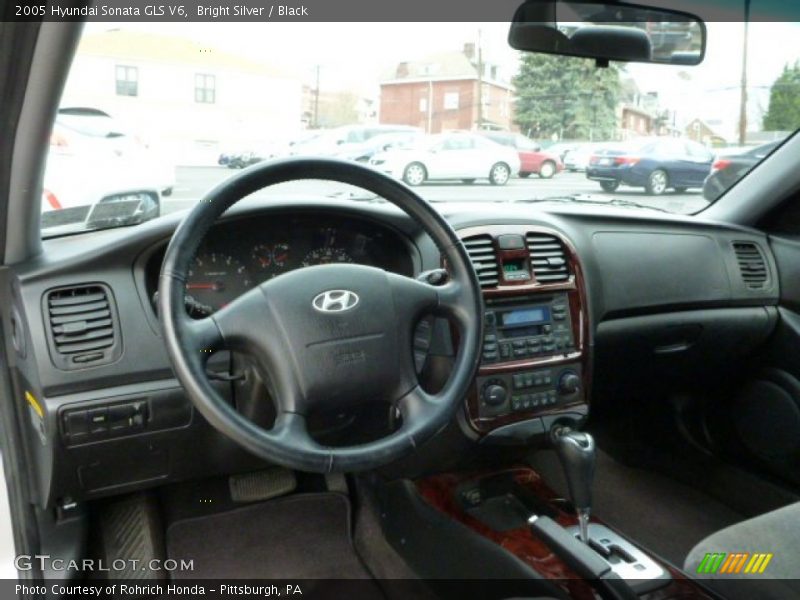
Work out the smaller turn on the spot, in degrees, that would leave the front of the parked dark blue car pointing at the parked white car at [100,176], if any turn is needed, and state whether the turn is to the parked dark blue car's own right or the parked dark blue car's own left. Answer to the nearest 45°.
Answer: approximately 180°

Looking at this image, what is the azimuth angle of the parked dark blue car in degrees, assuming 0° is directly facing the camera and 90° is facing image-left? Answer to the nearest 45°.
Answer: approximately 225°

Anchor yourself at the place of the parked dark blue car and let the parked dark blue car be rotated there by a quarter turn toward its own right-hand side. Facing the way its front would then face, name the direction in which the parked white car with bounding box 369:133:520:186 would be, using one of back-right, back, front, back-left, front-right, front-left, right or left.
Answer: right

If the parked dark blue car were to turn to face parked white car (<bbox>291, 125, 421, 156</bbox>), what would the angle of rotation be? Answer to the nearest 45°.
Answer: approximately 180°

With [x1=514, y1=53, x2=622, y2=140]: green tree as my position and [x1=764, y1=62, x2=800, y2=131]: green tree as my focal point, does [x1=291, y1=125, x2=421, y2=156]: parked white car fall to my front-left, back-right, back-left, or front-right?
back-right
